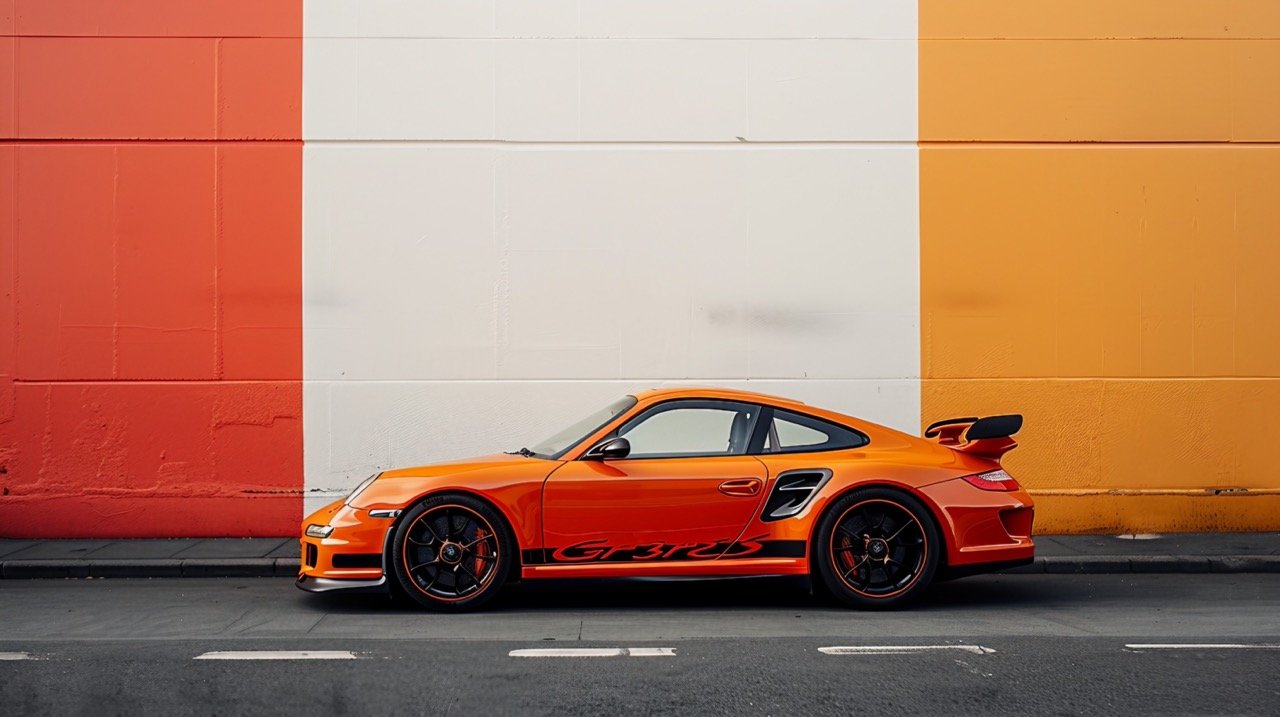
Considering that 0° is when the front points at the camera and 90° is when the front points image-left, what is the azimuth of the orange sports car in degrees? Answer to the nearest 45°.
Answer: approximately 90°
